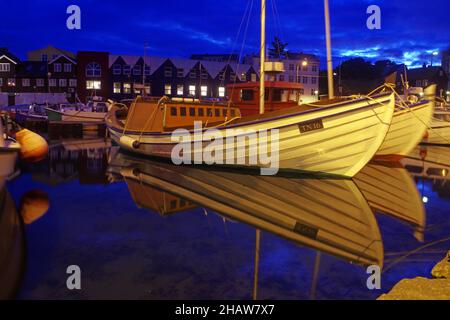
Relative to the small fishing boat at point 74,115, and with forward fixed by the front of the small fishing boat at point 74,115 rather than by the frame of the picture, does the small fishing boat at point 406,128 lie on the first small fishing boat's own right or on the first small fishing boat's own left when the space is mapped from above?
on the first small fishing boat's own left

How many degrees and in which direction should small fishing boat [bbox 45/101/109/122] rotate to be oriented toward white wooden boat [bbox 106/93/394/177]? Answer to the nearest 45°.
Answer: approximately 90° to its left

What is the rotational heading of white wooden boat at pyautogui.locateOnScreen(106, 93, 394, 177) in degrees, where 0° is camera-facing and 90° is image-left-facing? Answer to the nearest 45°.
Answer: approximately 315°

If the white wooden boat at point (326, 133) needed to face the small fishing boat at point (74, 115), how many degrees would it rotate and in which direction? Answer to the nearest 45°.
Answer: approximately 180°

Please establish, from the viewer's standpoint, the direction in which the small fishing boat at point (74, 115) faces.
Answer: facing to the left of the viewer

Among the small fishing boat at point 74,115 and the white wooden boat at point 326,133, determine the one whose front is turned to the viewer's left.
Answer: the small fishing boat

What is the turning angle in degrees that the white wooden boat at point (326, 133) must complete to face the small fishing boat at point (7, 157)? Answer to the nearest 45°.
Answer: approximately 135° to its right

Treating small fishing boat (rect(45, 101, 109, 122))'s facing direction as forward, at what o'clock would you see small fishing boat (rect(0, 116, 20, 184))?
small fishing boat (rect(0, 116, 20, 184)) is roughly at 9 o'clock from small fishing boat (rect(45, 101, 109, 122)).

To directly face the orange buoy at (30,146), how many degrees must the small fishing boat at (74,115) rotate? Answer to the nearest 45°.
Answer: approximately 90° to its left

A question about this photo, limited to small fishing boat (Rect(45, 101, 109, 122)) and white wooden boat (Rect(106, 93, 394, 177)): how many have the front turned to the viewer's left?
1
